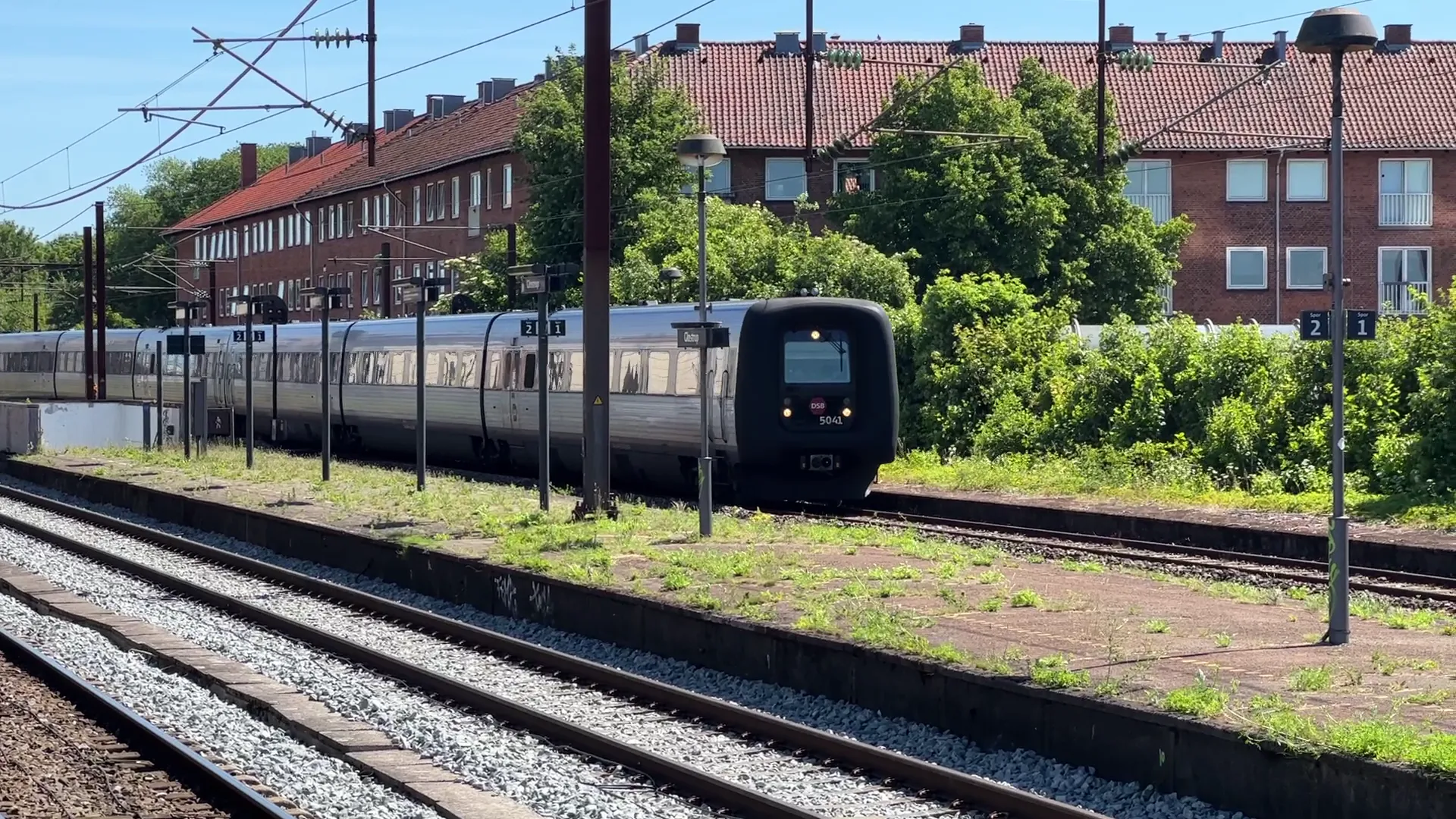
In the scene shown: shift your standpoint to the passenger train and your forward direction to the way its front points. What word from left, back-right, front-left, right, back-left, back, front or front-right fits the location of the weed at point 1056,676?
front-right

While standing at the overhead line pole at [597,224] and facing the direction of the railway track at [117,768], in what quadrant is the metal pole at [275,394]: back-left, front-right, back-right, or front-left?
back-right

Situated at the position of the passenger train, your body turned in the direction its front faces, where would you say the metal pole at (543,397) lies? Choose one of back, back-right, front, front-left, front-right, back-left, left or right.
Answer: right

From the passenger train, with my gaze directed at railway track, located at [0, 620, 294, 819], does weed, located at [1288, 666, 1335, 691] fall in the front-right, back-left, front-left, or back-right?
front-left

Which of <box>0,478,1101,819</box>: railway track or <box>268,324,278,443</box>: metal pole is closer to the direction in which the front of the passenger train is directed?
the railway track

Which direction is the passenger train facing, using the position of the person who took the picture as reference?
facing the viewer and to the right of the viewer

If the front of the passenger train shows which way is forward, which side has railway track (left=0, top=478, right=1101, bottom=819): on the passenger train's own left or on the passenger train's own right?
on the passenger train's own right

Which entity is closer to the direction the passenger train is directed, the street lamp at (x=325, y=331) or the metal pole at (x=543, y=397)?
the metal pole

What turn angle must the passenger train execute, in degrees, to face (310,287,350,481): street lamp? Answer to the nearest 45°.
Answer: approximately 180°

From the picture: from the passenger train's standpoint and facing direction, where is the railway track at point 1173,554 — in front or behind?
in front
